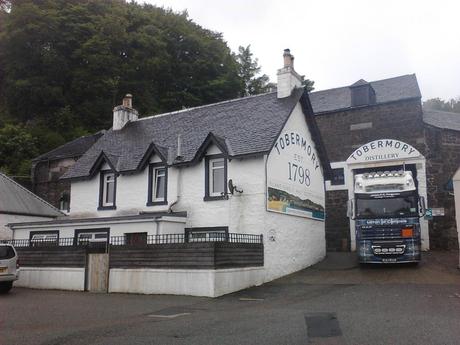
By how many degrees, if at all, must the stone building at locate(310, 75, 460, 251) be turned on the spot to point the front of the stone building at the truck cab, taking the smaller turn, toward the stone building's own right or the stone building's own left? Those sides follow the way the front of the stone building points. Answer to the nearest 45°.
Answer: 0° — it already faces it

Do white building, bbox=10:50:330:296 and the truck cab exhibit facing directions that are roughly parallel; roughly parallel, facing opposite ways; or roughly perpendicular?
roughly parallel

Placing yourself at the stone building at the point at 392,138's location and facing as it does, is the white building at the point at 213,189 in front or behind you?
in front

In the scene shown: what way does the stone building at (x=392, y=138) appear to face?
toward the camera

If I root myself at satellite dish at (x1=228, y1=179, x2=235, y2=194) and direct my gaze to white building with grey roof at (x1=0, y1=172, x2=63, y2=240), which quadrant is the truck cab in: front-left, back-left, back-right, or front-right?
back-right

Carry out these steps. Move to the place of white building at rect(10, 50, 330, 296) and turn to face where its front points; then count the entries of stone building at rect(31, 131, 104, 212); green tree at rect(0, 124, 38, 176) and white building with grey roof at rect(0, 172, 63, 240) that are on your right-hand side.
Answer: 3

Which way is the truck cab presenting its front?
toward the camera

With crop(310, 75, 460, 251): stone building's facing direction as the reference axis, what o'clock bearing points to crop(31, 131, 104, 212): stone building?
crop(31, 131, 104, 212): stone building is roughly at 3 o'clock from crop(310, 75, 460, 251): stone building.

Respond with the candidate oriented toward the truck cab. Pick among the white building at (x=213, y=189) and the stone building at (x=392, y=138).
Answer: the stone building

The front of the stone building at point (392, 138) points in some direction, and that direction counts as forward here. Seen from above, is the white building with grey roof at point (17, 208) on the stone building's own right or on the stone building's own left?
on the stone building's own right
